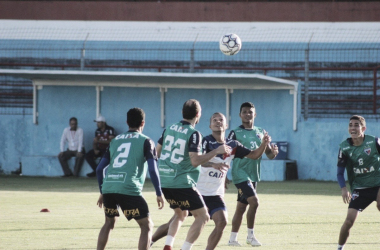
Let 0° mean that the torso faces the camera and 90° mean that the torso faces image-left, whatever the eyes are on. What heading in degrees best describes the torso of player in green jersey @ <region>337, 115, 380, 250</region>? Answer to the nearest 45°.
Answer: approximately 0°

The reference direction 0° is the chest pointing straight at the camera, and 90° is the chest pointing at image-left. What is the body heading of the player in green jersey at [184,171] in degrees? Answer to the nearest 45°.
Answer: approximately 225°

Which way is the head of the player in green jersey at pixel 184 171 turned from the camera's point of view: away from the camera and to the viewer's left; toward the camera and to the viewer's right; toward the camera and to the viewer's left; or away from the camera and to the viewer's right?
away from the camera and to the viewer's right

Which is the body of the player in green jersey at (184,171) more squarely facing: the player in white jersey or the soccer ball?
the player in white jersey

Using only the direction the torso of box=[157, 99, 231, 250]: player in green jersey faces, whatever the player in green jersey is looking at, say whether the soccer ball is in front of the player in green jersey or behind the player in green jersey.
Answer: in front

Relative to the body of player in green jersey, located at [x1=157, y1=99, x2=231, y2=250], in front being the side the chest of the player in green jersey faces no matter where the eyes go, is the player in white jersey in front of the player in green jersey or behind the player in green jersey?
in front

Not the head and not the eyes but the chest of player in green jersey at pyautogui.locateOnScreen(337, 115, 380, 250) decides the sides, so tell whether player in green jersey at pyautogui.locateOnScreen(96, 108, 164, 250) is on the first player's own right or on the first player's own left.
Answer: on the first player's own right

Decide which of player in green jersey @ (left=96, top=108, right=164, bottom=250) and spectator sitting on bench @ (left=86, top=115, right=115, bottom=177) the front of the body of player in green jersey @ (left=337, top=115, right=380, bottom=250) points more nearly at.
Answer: the player in green jersey

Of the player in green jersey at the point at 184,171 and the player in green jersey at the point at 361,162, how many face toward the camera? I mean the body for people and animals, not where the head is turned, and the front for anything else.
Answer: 1

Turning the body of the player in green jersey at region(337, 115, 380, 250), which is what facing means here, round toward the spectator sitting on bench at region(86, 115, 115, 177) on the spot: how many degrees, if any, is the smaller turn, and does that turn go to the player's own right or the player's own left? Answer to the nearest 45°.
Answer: approximately 135° to the player's own right

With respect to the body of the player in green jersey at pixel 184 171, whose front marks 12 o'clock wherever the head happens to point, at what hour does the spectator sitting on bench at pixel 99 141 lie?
The spectator sitting on bench is roughly at 10 o'clock from the player in green jersey.

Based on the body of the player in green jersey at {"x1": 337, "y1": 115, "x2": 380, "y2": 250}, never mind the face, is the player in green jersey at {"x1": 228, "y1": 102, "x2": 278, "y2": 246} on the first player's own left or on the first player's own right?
on the first player's own right

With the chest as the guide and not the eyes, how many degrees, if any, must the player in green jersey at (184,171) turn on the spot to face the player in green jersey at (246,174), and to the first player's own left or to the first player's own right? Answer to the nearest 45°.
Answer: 0° — they already face them
